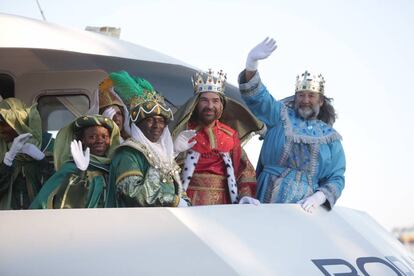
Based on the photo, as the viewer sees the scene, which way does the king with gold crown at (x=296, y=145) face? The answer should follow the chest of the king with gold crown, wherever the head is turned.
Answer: toward the camera

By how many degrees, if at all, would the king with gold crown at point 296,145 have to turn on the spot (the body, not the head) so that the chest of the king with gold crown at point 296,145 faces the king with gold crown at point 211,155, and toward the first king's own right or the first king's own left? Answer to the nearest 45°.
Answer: approximately 90° to the first king's own right
